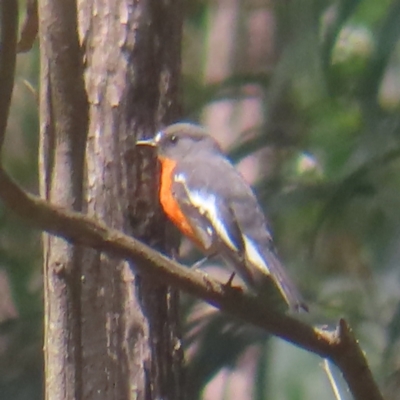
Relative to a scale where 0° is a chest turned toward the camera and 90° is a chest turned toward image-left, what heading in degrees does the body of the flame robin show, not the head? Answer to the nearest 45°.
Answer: approximately 90°
